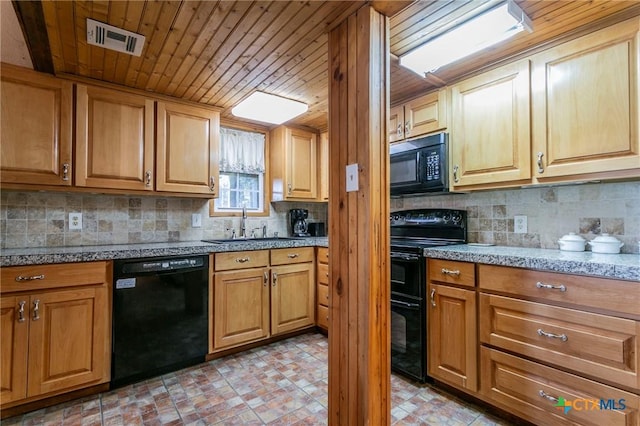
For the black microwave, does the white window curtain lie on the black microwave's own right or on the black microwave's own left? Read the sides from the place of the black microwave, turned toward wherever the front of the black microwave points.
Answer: on the black microwave's own right

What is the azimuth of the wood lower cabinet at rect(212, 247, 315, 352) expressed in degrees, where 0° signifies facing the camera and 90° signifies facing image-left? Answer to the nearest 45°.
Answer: approximately 315°

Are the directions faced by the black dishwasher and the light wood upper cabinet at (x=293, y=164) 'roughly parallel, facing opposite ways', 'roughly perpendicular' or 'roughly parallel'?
roughly parallel

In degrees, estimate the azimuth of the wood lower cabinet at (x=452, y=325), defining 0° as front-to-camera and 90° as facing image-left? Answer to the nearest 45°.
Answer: approximately 45°

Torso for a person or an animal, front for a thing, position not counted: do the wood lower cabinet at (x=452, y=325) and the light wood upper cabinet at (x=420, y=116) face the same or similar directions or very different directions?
same or similar directions

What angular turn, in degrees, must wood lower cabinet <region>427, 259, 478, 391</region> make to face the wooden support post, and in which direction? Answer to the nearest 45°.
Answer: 0° — it already faces it

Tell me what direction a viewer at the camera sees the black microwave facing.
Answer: facing the viewer and to the left of the viewer

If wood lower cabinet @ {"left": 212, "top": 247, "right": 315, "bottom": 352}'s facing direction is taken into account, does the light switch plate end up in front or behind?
in front
